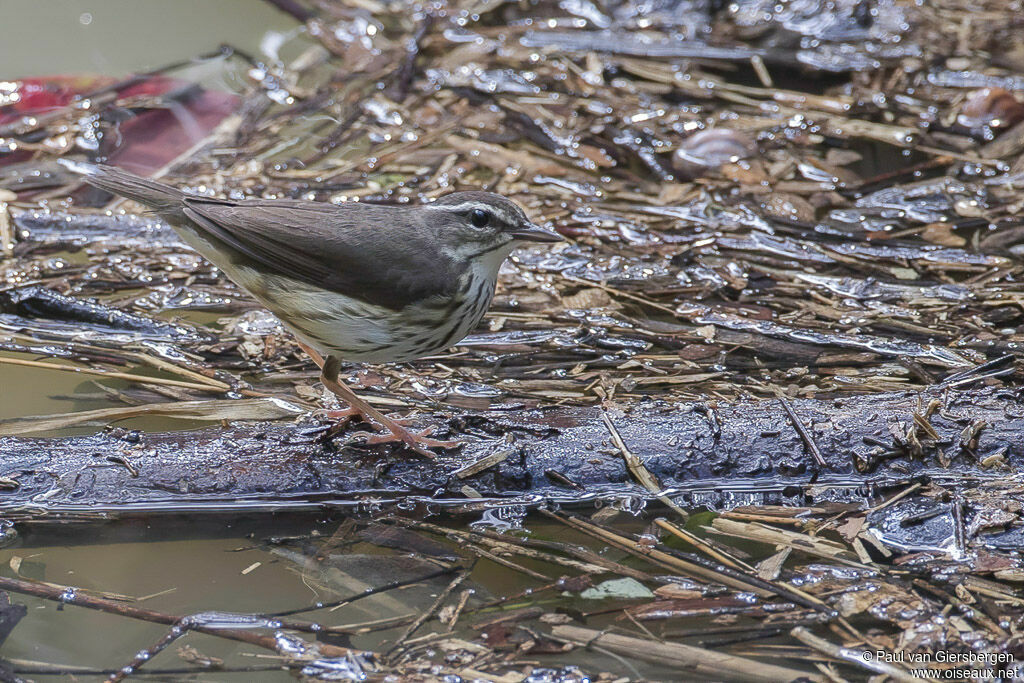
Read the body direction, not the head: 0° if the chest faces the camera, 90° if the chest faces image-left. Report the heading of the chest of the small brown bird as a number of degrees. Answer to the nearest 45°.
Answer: approximately 270°
